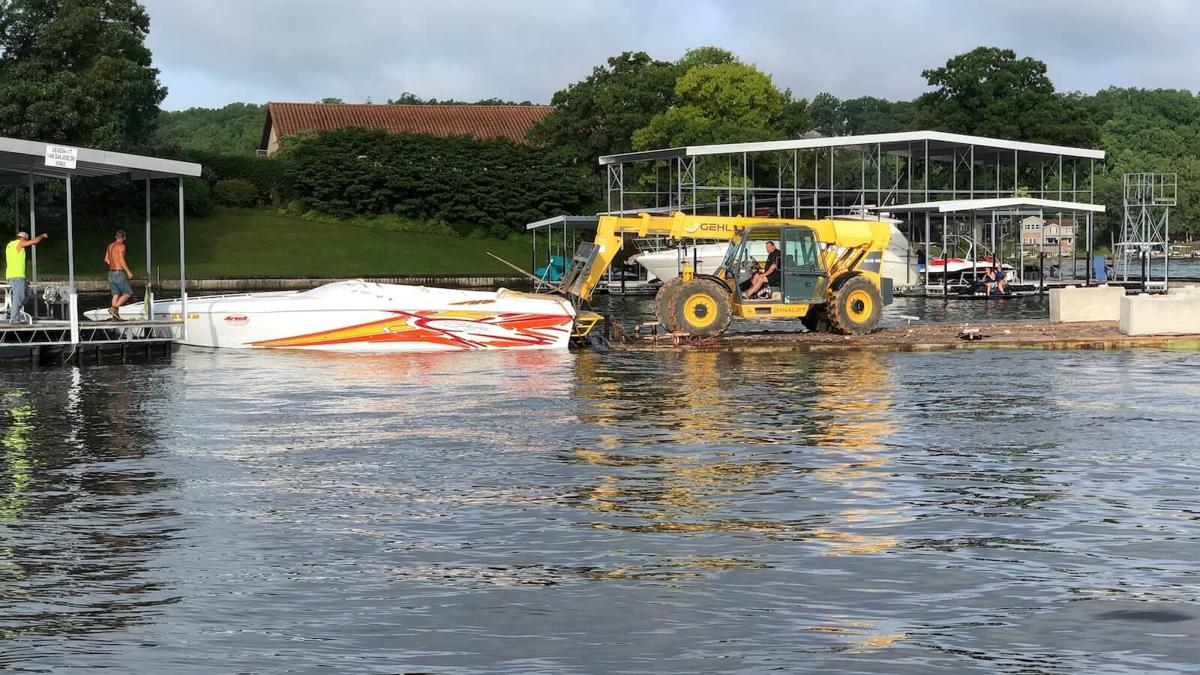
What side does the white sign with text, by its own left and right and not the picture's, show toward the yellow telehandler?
left

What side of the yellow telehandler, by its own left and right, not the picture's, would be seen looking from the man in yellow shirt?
front

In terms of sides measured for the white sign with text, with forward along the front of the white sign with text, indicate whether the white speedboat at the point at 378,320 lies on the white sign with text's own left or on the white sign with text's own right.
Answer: on the white sign with text's own left

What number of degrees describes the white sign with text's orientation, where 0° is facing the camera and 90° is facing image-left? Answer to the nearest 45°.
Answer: approximately 0°

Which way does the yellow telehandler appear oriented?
to the viewer's left

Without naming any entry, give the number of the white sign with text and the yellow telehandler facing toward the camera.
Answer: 1

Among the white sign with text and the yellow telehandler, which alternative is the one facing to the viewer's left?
the yellow telehandler

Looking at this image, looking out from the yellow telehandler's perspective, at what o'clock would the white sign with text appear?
The white sign with text is roughly at 11 o'clock from the yellow telehandler.

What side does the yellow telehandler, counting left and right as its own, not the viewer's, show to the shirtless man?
front

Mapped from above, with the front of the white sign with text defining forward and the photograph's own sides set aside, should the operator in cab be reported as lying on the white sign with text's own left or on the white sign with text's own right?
on the white sign with text's own left

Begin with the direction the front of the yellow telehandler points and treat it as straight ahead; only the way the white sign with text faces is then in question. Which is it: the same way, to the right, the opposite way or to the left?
to the left

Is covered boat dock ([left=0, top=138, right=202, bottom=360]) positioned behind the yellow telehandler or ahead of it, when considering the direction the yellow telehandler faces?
ahead

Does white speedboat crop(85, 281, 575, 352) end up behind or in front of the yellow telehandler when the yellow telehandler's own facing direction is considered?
in front
